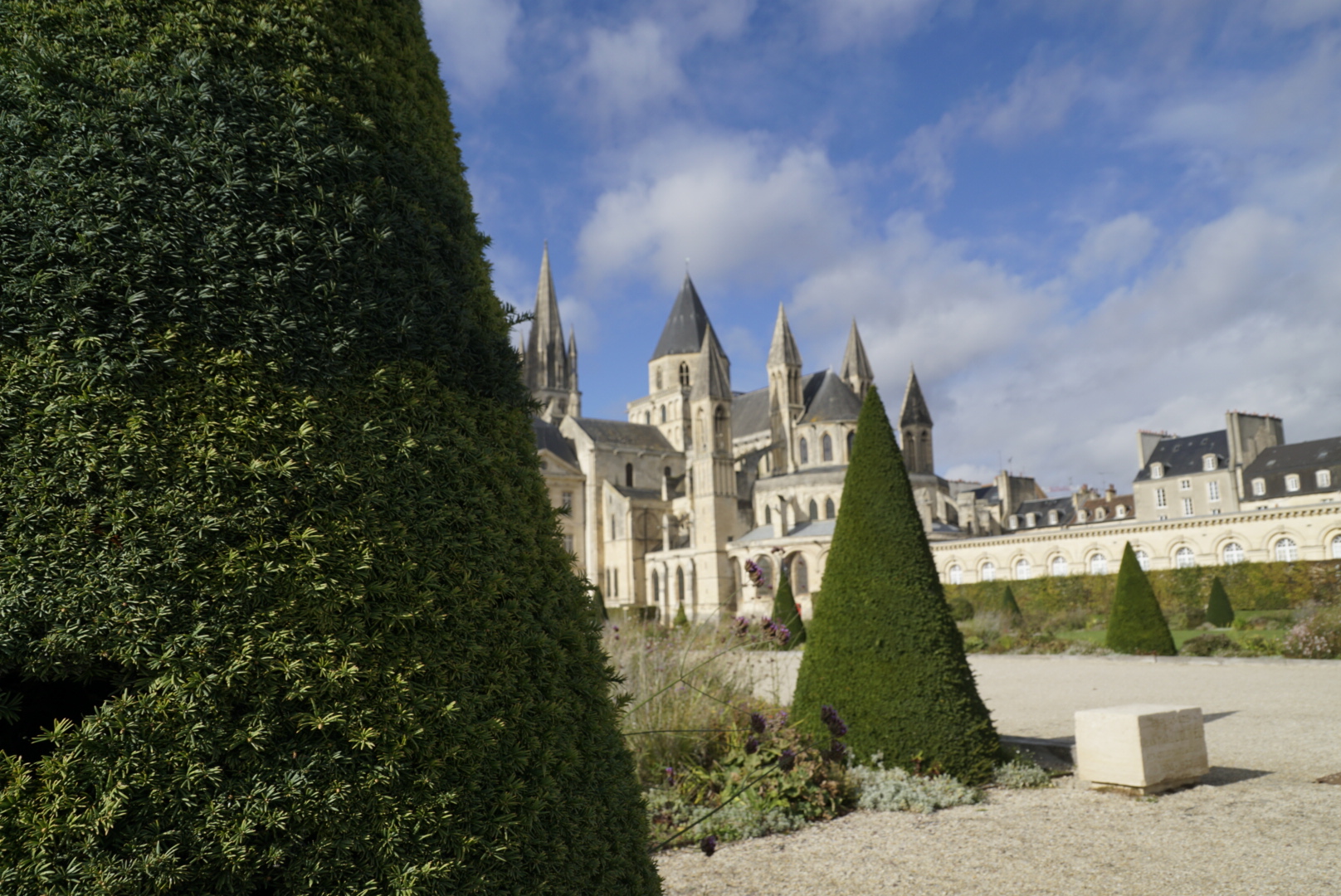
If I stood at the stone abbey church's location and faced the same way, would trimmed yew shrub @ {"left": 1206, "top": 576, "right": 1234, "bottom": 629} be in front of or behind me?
behind

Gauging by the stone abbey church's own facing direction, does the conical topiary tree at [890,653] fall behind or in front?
behind

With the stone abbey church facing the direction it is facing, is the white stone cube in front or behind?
behind

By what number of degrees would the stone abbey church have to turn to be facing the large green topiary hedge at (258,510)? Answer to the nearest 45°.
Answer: approximately 135° to its left

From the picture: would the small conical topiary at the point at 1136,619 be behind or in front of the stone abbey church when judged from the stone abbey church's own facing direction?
behind

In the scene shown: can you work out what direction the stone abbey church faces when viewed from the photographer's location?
facing away from the viewer and to the left of the viewer
